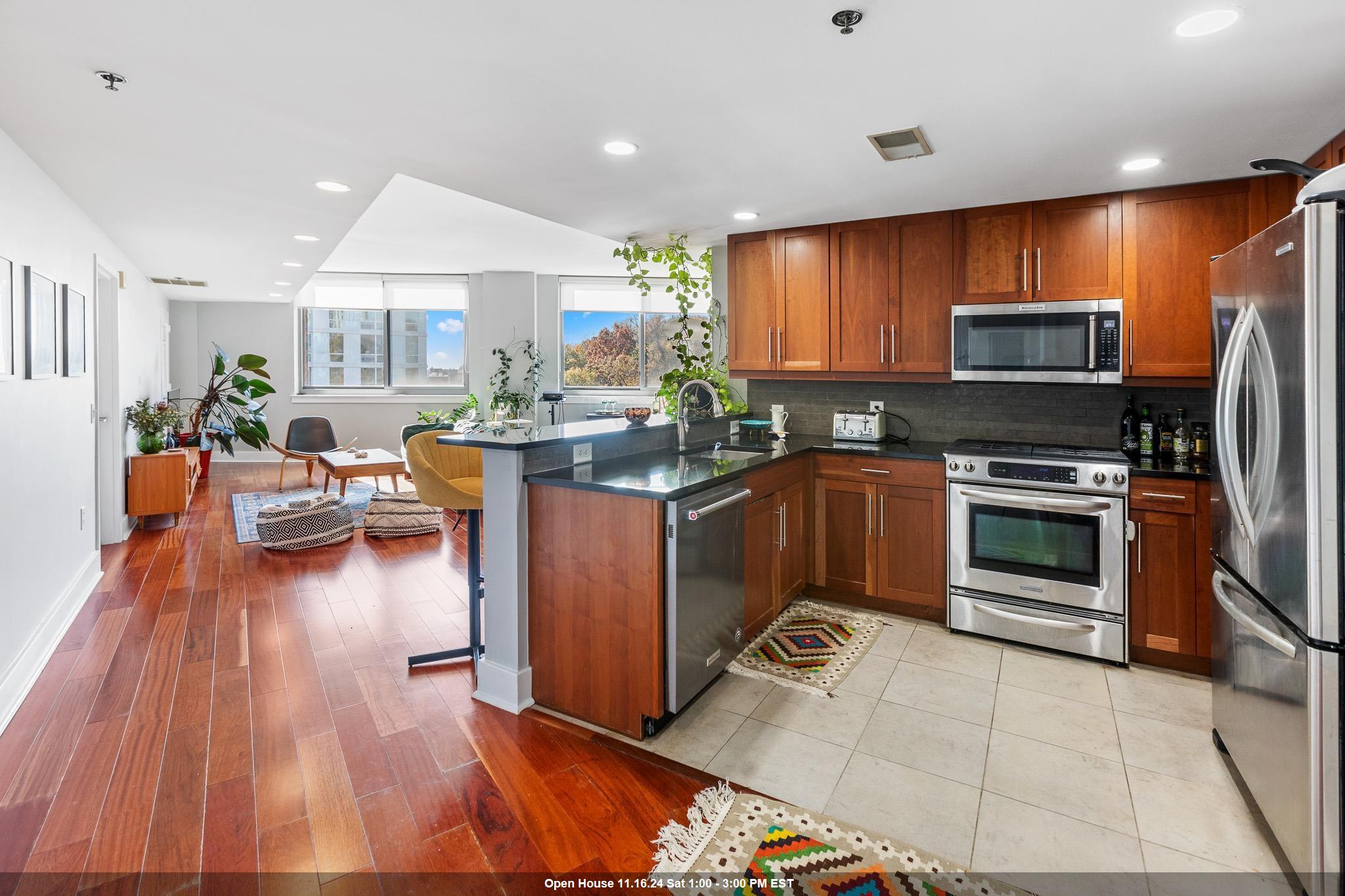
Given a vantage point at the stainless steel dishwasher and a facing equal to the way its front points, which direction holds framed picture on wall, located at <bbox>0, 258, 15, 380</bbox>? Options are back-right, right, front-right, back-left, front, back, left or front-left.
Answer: back-right

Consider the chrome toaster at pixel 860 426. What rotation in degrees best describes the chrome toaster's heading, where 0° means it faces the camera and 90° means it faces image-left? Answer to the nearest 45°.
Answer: approximately 0°

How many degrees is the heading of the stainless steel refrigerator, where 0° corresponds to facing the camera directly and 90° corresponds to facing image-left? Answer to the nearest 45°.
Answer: approximately 90°

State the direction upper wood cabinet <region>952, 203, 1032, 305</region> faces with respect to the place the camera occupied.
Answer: facing the viewer

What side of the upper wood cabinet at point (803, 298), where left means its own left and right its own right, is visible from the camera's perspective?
front

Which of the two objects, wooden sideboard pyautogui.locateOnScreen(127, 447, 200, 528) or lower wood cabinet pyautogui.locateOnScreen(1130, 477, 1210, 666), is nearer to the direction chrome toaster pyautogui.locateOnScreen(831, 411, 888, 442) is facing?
the lower wood cabinet

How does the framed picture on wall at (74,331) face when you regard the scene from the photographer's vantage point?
facing to the right of the viewer

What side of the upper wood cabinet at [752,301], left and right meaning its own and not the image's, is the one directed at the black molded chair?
right

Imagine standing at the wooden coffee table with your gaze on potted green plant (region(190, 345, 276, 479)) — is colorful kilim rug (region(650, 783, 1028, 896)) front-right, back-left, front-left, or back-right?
back-left

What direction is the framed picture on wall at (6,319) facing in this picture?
to the viewer's right

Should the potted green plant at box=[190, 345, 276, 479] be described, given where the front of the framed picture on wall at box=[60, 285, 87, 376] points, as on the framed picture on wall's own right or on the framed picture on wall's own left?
on the framed picture on wall's own left

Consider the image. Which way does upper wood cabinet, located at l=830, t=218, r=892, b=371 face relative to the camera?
toward the camera
